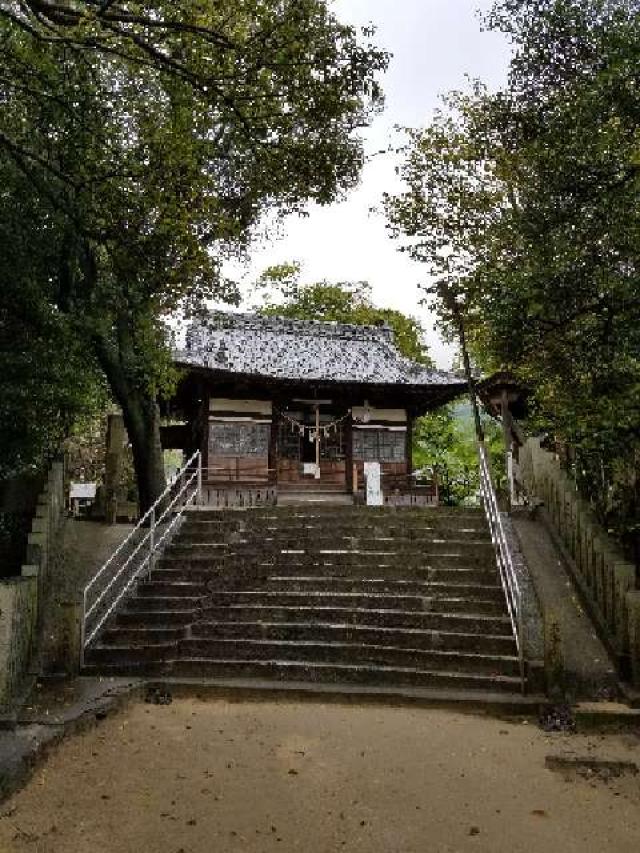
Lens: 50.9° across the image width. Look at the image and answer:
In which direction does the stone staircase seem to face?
toward the camera

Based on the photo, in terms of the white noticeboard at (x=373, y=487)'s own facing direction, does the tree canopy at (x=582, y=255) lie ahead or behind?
ahead

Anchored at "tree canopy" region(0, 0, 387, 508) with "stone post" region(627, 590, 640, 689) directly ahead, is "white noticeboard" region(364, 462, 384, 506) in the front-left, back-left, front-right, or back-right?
front-left

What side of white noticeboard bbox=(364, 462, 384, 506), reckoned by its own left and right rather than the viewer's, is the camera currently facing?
front

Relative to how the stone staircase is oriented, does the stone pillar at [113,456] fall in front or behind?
behind

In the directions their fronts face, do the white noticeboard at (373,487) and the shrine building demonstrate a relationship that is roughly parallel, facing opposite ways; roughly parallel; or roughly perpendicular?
roughly parallel

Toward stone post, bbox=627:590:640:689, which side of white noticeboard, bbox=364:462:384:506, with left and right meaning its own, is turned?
front

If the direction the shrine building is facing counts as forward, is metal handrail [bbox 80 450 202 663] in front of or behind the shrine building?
in front

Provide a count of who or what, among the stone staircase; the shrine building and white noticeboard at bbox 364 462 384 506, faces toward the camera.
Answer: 3

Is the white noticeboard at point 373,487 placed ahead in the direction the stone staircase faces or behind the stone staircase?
behind

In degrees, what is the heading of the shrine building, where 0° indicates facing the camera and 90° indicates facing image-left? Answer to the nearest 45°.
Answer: approximately 0°
